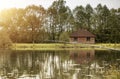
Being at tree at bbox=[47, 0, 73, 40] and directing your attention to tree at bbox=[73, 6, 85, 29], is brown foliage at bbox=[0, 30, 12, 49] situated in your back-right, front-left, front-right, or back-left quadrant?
back-right

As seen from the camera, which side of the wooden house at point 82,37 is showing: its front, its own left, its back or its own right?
front

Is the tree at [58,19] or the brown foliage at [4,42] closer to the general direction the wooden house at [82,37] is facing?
the brown foliage

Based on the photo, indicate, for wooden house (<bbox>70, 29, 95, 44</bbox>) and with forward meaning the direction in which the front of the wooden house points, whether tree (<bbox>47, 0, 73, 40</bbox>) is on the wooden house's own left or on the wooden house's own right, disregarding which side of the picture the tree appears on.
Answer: on the wooden house's own right

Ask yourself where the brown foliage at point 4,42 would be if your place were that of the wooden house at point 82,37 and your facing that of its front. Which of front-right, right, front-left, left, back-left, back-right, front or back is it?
front-right
